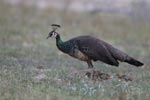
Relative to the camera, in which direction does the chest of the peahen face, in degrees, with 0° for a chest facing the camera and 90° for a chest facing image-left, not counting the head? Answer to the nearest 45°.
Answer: approximately 90°
